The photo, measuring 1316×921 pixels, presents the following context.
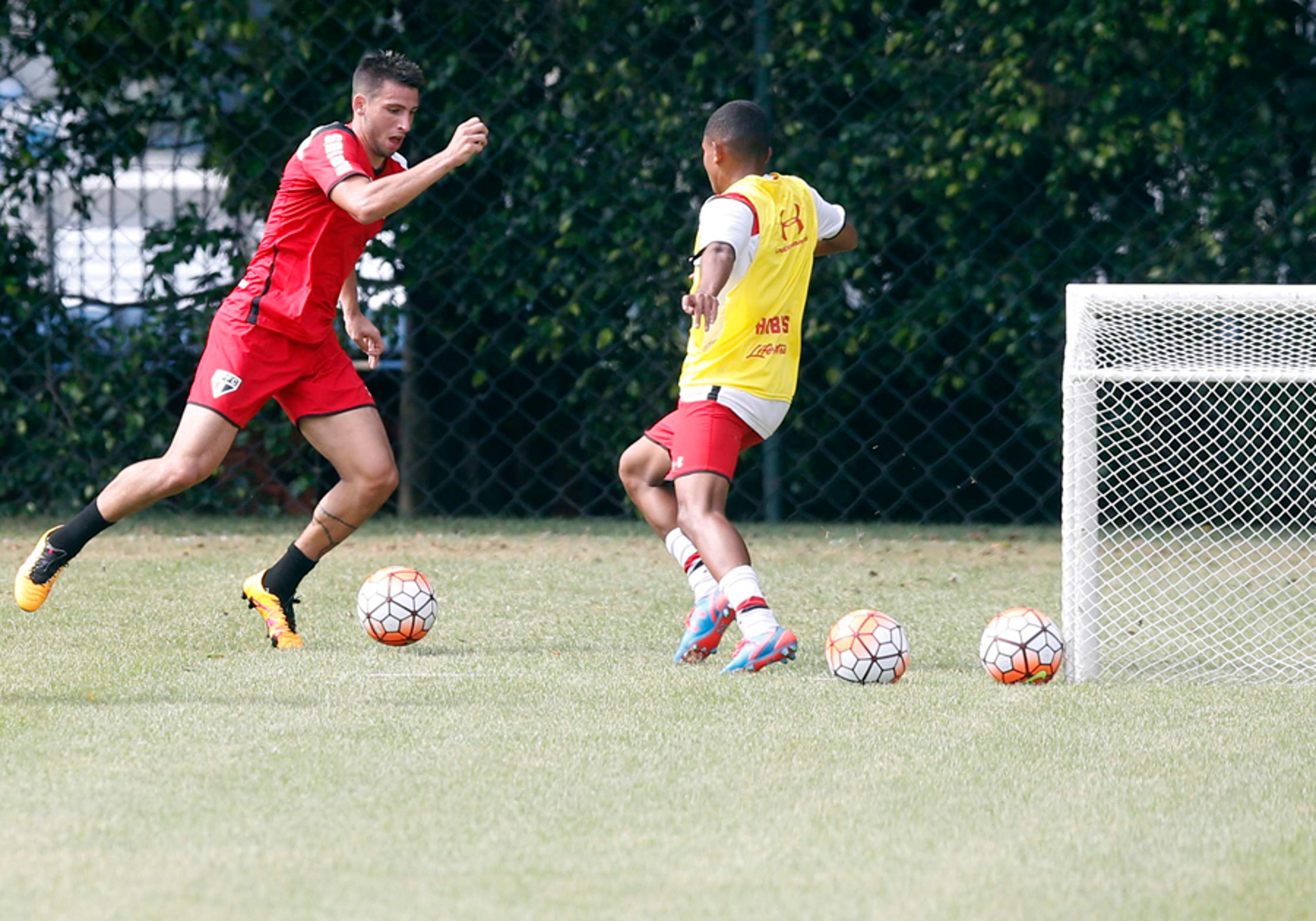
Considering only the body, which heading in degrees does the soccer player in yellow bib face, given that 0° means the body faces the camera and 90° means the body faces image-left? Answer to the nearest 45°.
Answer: approximately 135°

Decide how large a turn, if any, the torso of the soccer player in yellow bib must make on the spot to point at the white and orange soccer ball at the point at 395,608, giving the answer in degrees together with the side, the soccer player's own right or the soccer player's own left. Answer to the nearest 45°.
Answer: approximately 45° to the soccer player's own left

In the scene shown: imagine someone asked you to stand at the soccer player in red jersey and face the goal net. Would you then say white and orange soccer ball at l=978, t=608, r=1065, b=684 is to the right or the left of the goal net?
right

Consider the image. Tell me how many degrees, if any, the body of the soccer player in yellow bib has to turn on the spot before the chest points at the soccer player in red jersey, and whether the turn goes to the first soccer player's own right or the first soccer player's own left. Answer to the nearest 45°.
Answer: approximately 45° to the first soccer player's own left

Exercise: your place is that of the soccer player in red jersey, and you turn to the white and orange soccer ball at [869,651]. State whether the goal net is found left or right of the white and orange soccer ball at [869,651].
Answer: left

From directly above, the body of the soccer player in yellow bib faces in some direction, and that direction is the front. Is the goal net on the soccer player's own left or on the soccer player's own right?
on the soccer player's own right

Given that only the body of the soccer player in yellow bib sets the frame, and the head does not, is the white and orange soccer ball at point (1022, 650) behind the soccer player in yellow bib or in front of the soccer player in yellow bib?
behind
